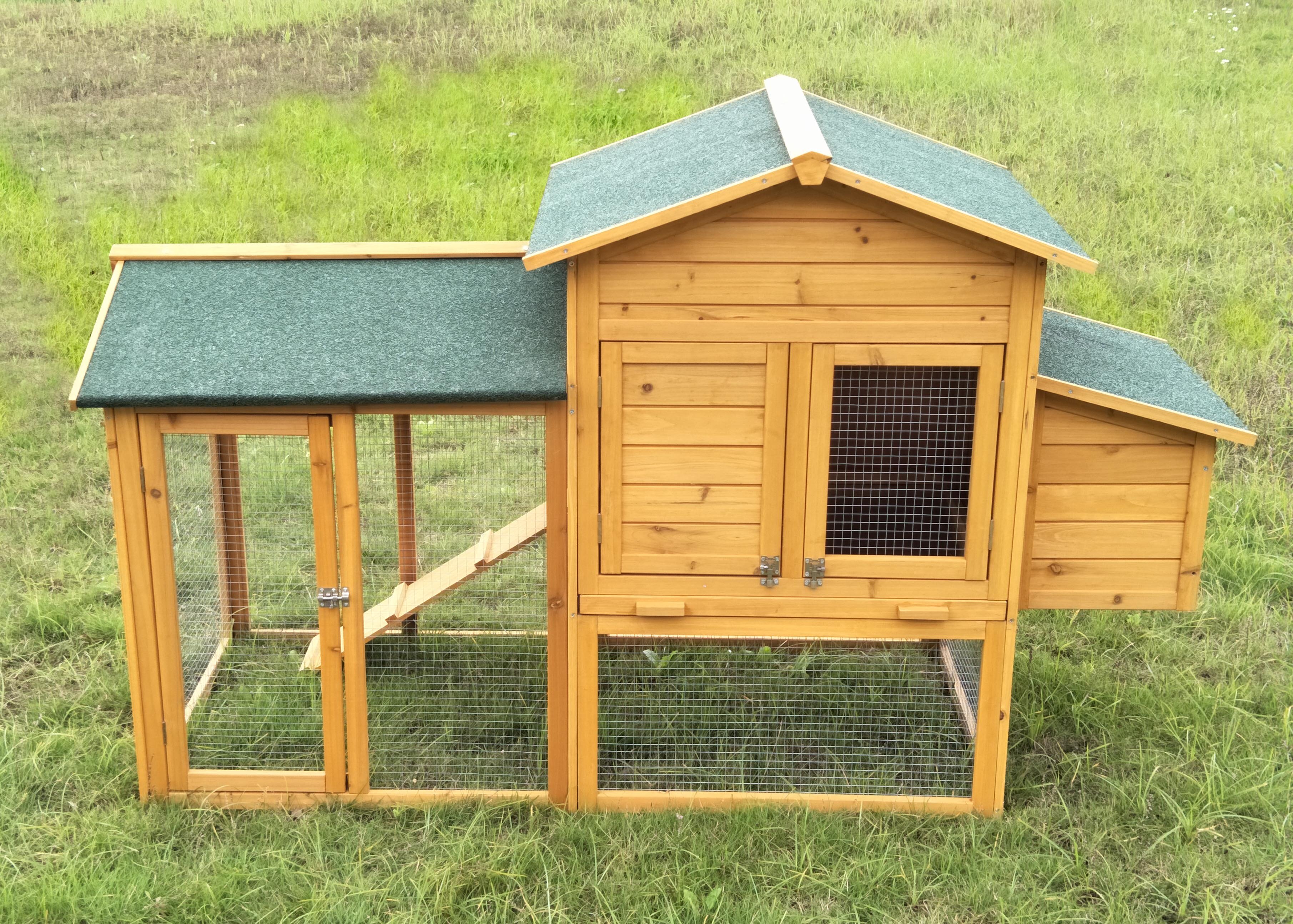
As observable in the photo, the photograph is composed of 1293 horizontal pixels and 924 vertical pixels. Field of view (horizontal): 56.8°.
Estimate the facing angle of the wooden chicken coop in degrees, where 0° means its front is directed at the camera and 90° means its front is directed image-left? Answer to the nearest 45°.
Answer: approximately 0°
